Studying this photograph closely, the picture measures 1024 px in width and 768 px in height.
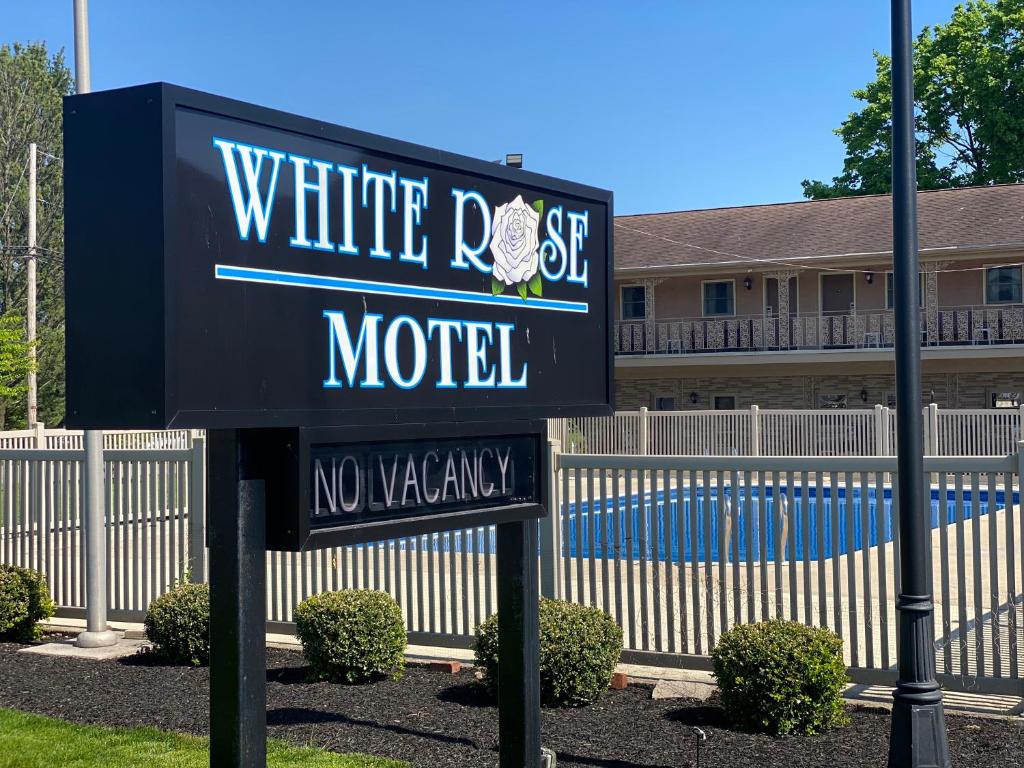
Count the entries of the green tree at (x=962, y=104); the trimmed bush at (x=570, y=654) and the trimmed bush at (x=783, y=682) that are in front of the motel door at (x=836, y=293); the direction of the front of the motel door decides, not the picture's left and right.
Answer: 2

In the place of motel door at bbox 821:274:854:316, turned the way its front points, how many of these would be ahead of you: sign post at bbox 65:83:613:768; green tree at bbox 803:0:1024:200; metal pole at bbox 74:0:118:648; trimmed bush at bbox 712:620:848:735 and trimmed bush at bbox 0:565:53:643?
4

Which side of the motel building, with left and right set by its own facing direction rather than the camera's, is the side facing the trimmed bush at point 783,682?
front

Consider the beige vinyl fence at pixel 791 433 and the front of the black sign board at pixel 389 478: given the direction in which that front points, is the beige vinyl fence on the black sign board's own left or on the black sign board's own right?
on the black sign board's own left

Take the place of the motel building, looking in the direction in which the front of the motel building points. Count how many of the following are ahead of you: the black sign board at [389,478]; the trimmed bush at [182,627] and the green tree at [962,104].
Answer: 2

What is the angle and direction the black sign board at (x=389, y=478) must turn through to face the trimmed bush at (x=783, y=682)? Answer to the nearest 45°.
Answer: approximately 90° to its left

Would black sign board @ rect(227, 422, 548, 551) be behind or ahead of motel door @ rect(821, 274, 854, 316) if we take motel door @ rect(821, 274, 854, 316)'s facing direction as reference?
ahead

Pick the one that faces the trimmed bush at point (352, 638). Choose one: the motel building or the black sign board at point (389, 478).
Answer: the motel building

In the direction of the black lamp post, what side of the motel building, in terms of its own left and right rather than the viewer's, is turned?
front

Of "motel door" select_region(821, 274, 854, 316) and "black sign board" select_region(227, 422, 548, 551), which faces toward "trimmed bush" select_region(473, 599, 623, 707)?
the motel door
